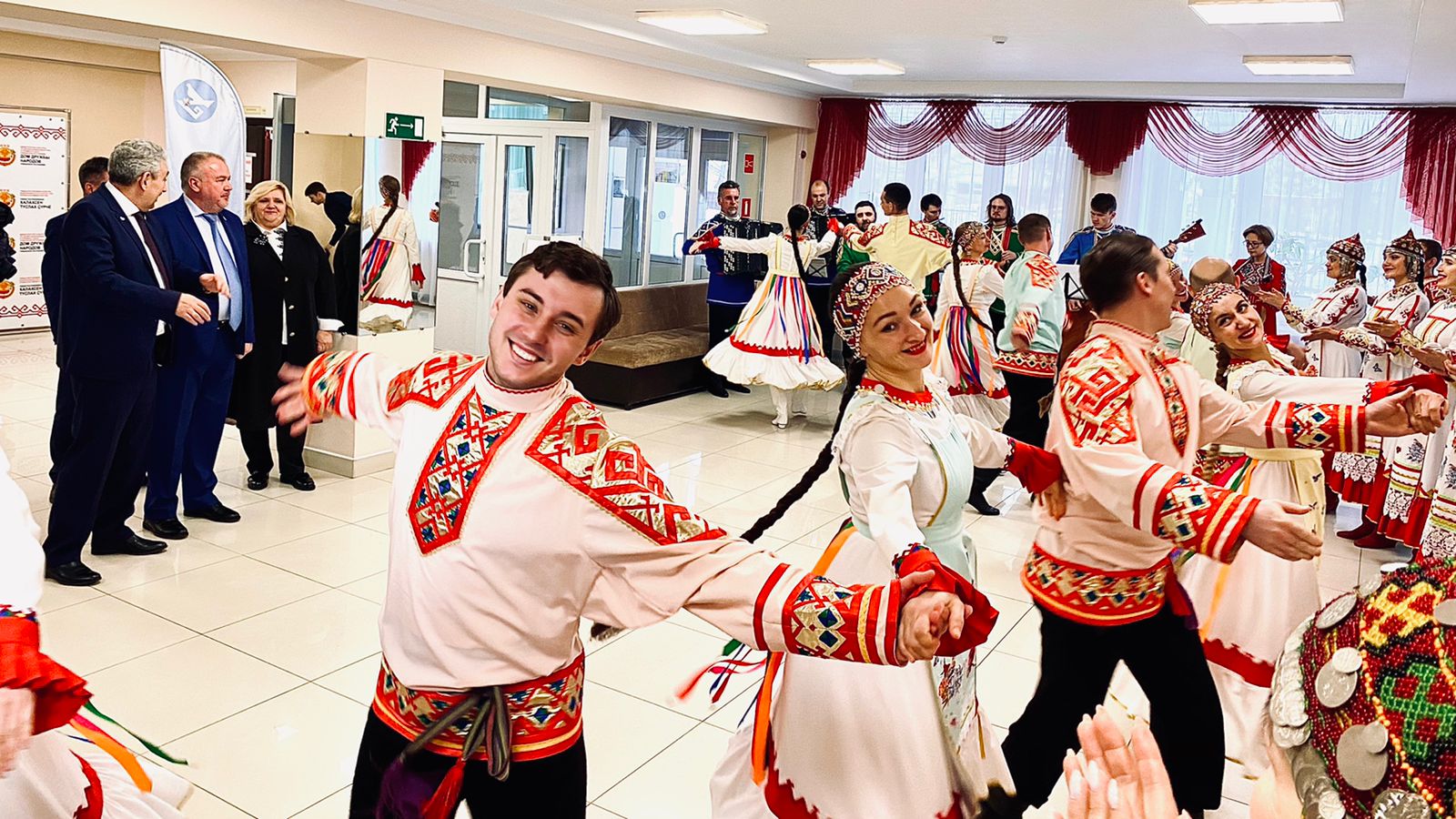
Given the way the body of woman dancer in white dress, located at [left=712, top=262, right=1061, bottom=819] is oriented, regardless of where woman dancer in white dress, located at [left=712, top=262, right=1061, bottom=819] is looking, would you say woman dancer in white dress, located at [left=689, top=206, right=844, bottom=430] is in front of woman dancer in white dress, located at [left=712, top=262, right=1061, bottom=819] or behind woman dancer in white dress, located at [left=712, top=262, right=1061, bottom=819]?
behind

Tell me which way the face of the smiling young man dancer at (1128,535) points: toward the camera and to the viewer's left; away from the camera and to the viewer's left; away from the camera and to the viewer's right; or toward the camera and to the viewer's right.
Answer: away from the camera and to the viewer's right

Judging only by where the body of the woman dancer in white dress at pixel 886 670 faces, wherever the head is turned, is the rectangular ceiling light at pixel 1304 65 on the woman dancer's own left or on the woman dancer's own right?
on the woman dancer's own left

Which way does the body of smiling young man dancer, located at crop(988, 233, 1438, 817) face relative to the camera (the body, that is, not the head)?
to the viewer's right

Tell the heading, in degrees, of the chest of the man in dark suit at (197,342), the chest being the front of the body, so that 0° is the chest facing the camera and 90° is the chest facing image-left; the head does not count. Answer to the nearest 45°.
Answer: approximately 315°

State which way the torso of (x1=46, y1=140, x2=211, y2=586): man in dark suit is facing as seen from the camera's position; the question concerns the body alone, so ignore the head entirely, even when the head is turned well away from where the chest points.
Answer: to the viewer's right

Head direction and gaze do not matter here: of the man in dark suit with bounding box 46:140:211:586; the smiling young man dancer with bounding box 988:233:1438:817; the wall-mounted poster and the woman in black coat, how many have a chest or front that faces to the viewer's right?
2

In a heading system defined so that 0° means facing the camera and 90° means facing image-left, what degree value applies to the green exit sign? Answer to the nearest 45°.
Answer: approximately 0°
